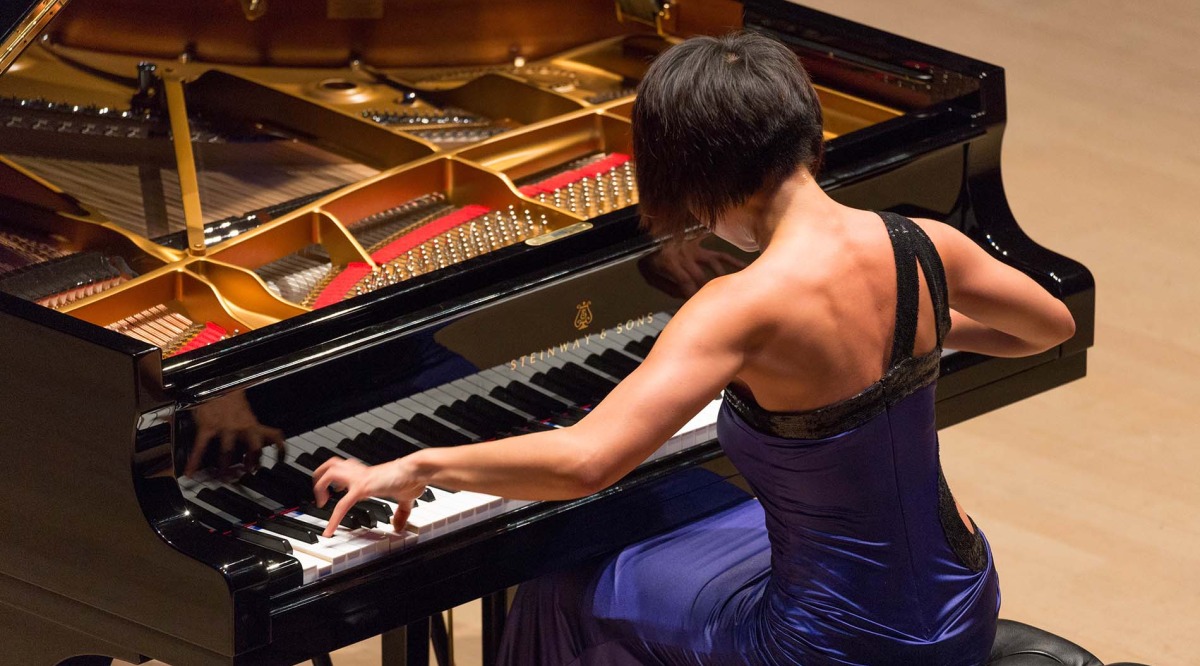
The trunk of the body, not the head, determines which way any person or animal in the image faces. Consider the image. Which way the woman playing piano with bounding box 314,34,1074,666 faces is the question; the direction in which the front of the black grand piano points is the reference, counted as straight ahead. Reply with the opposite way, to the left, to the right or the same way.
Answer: the opposite way

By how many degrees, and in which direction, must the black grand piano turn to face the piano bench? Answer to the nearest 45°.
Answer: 0° — it already faces it

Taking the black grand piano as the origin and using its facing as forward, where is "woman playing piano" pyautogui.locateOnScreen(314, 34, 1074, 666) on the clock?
The woman playing piano is roughly at 12 o'clock from the black grand piano.

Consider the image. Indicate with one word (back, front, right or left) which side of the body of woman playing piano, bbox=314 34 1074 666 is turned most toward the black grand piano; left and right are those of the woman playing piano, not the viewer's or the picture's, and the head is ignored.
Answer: front

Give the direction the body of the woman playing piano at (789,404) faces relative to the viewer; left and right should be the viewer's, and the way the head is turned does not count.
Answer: facing away from the viewer and to the left of the viewer

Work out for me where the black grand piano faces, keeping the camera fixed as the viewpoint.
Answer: facing the viewer and to the right of the viewer

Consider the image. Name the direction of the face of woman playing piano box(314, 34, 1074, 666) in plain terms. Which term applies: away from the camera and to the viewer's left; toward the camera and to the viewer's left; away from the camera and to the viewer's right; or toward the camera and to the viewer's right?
away from the camera and to the viewer's left
